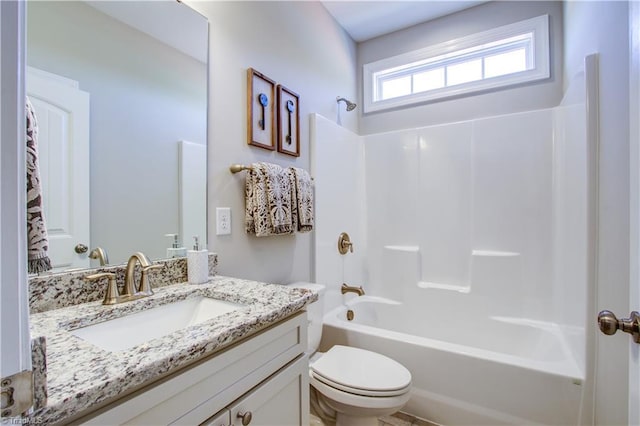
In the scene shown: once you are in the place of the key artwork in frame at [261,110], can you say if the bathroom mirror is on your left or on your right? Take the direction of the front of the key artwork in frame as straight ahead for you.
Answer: on your right

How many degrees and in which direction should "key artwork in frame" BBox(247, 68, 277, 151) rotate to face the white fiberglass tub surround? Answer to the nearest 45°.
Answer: approximately 45° to its left

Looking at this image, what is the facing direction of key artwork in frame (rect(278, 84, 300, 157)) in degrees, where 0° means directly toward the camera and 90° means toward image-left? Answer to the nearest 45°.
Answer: approximately 315°

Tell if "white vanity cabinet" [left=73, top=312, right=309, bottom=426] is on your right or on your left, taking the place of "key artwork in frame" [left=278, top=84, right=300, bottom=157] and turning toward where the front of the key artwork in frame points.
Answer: on your right

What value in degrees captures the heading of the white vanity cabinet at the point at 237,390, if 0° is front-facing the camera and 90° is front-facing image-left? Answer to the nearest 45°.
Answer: approximately 315°

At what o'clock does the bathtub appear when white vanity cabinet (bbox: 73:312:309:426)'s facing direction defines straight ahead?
The bathtub is roughly at 10 o'clock from the white vanity cabinet.
